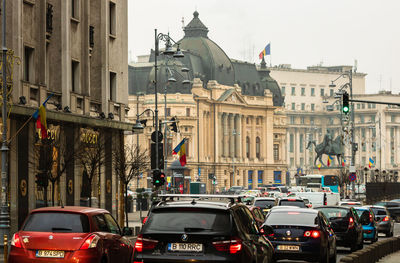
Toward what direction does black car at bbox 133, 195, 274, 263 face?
away from the camera

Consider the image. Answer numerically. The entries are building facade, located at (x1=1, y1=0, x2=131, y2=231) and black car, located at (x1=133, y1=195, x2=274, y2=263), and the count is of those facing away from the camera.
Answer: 1

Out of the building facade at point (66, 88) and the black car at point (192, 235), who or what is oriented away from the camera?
the black car

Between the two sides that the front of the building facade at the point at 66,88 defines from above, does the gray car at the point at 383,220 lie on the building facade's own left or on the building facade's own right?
on the building facade's own left

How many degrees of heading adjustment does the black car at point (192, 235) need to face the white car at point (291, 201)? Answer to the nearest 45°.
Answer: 0° — it already faces it

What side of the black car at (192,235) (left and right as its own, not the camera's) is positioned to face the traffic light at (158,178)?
front

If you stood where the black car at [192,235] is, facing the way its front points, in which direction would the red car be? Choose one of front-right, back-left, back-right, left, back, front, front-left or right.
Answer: front-left

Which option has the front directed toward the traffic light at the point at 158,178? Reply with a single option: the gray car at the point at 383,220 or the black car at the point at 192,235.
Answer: the black car at the point at 192,235

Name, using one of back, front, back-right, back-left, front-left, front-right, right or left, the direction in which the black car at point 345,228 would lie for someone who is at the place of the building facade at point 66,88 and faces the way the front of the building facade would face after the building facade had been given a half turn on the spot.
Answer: back

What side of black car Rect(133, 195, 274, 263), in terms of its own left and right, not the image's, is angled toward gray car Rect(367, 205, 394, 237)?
front

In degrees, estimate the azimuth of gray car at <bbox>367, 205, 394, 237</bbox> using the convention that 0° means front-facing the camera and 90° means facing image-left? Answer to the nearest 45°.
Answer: approximately 225°
